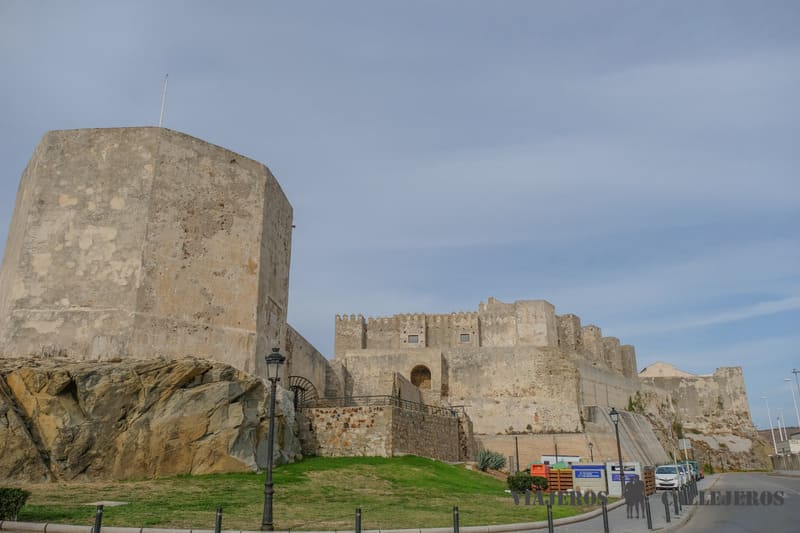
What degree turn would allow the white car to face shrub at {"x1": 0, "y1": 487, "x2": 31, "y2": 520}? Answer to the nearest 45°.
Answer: approximately 45° to its right

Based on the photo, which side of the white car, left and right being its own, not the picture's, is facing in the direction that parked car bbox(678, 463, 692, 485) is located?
back

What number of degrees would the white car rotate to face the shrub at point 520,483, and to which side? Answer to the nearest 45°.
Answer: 0° — it already faces it

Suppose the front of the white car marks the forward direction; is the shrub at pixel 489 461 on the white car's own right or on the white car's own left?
on the white car's own right

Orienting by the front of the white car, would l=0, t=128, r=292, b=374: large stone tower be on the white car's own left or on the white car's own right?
on the white car's own right

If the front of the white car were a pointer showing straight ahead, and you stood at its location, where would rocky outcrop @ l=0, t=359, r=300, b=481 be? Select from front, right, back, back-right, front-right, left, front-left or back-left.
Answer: front-right

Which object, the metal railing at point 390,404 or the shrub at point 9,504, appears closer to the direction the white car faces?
the shrub

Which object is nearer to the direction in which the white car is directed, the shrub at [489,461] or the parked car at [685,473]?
the shrub

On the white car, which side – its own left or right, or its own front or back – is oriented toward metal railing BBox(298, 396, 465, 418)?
right

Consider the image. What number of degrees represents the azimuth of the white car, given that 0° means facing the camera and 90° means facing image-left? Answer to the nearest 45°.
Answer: approximately 0°
